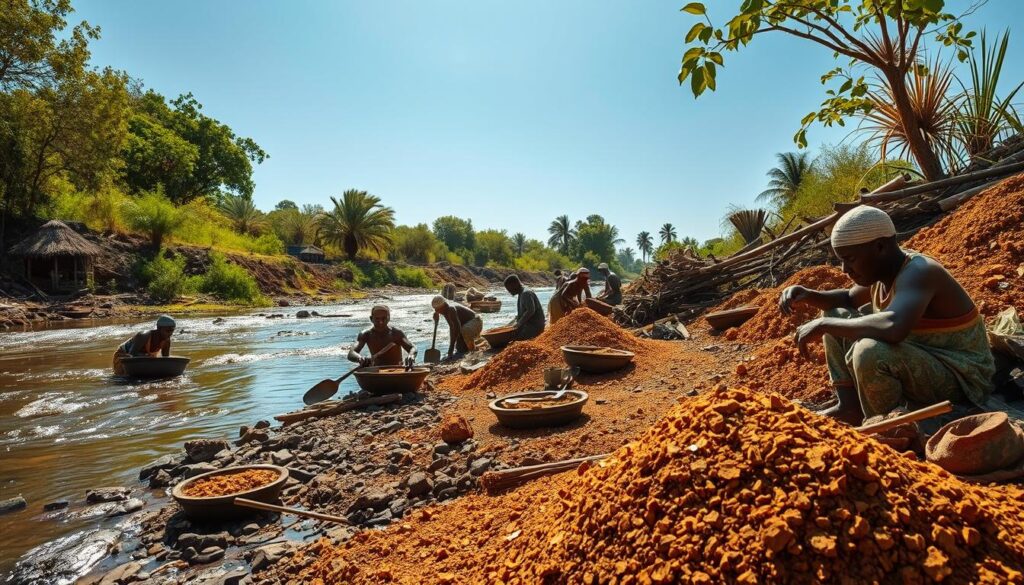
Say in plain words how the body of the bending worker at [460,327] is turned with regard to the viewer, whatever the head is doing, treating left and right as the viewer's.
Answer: facing to the left of the viewer

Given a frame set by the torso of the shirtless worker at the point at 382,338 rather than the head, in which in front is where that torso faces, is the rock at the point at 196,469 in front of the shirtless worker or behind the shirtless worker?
in front

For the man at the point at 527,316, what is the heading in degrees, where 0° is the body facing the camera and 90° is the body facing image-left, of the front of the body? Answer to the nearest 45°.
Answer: approximately 90°

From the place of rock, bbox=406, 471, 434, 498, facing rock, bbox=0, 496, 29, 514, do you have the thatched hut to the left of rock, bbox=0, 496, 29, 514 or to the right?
right

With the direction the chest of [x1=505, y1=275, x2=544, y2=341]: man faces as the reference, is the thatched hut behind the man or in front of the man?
in front

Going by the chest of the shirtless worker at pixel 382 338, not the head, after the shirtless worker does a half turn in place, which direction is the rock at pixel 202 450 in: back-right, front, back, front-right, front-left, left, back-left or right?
back-left

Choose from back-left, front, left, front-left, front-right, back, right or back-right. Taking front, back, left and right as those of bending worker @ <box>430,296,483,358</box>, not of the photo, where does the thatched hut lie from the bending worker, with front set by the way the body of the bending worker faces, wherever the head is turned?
front-right

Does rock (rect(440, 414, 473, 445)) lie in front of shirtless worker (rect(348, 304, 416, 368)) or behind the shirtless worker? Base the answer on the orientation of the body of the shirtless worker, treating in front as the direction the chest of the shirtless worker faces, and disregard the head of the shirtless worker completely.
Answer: in front

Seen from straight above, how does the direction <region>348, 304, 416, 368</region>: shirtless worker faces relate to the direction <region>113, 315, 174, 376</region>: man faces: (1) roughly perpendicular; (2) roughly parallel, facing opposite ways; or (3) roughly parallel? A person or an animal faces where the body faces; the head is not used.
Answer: roughly perpendicular

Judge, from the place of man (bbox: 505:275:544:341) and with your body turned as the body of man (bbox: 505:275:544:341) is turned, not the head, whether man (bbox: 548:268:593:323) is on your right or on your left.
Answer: on your right

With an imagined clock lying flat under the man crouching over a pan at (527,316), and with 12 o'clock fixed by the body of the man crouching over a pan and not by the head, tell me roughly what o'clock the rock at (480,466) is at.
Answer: The rock is roughly at 9 o'clock from the man crouching over a pan.

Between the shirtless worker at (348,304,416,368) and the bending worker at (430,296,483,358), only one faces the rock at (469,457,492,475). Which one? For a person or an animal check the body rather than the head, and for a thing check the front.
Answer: the shirtless worker at (348,304,416,368)

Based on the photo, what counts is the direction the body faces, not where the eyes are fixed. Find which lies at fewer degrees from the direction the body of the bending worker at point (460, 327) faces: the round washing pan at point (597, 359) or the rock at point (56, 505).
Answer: the rock

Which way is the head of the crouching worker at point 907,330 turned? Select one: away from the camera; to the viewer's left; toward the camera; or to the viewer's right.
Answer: to the viewer's left
